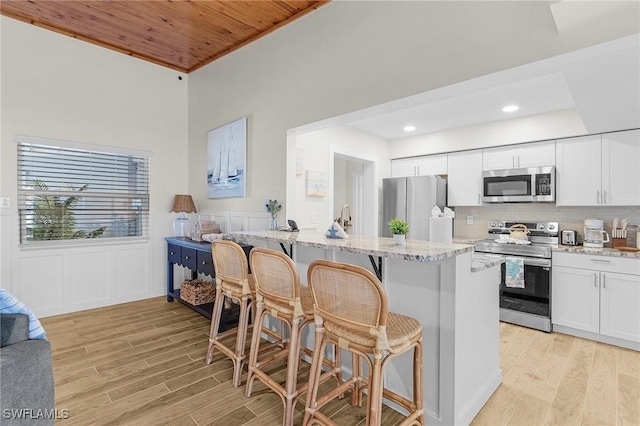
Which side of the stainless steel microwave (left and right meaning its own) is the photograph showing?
front

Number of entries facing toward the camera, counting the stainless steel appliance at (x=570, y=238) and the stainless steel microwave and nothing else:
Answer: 2

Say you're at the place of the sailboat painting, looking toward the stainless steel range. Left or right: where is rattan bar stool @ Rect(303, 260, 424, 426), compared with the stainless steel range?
right

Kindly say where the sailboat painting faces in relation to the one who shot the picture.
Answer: facing the viewer and to the left of the viewer

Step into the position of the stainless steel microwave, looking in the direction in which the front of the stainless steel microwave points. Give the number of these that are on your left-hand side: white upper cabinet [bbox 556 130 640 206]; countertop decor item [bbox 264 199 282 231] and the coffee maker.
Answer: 2

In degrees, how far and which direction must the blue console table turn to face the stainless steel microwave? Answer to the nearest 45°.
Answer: approximately 135° to its left

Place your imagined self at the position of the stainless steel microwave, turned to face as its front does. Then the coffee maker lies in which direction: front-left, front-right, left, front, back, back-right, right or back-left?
left

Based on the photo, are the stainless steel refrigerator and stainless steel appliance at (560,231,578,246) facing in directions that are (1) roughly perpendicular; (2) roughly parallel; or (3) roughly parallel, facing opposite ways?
roughly parallel

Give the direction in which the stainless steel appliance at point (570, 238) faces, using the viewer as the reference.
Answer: facing the viewer

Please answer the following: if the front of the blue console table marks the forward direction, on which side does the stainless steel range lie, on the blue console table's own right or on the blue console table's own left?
on the blue console table's own left

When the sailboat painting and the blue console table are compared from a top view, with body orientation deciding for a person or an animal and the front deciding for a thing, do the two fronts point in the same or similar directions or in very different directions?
same or similar directions

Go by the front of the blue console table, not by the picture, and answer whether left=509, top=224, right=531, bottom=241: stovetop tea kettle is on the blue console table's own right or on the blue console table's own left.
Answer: on the blue console table's own left

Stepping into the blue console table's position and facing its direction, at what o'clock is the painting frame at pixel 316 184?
The painting frame is roughly at 8 o'clock from the blue console table.

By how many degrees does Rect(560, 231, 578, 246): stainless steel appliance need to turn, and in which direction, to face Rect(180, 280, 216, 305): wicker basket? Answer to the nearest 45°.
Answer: approximately 45° to its right
